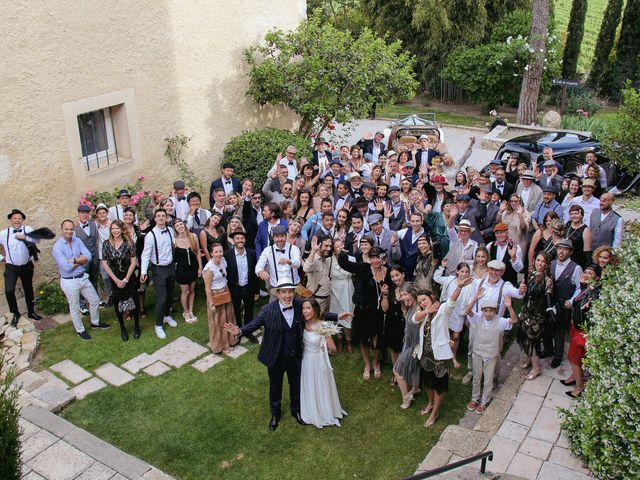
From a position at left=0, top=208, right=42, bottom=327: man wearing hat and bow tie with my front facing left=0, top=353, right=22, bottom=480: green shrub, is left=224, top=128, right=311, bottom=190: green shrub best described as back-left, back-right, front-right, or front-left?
back-left

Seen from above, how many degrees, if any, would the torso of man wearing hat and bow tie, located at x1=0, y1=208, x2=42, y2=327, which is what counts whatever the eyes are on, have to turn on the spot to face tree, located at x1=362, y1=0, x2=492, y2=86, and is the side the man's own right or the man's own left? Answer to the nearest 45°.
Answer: approximately 135° to the man's own left

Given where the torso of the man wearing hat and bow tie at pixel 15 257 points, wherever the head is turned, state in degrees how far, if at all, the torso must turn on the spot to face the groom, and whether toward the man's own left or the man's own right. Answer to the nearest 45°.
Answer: approximately 45° to the man's own left

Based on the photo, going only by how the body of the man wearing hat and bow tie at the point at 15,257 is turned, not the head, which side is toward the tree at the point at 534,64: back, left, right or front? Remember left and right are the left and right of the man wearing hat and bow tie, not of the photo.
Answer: left

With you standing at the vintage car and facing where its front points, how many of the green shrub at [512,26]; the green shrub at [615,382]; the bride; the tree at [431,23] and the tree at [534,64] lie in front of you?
3

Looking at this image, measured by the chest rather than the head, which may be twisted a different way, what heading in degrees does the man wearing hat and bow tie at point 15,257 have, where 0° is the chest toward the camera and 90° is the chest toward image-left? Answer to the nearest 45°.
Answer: approximately 0°
